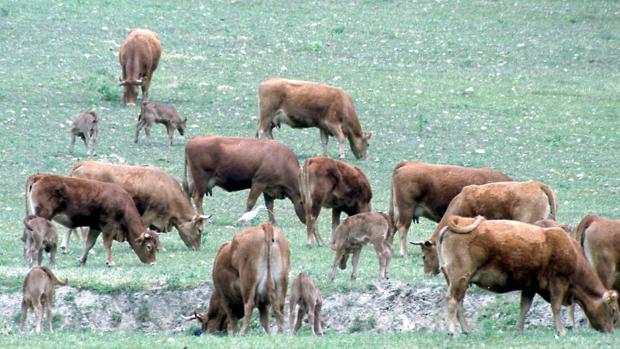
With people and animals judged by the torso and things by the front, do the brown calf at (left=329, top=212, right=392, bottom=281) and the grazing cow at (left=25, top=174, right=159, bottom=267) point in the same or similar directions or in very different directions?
very different directions

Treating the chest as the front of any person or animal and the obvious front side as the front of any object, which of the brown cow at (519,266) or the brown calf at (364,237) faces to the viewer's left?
the brown calf

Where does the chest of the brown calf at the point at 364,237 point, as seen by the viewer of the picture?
to the viewer's left

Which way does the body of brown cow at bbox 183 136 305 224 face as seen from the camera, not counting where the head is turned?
to the viewer's right

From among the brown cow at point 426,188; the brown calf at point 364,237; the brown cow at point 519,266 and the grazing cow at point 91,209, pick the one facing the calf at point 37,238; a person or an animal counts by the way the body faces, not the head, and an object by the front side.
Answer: the brown calf

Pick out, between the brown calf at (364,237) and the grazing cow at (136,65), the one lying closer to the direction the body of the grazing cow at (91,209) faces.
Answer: the brown calf

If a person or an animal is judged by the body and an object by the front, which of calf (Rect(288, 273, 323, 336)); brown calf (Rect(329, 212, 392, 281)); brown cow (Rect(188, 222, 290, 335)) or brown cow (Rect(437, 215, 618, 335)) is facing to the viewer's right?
brown cow (Rect(437, 215, 618, 335))

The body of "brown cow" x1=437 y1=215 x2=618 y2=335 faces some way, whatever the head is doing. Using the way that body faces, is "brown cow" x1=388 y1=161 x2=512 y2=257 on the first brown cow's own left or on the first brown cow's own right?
on the first brown cow's own left

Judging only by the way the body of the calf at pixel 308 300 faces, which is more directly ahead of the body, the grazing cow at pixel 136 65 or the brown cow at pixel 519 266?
the grazing cow

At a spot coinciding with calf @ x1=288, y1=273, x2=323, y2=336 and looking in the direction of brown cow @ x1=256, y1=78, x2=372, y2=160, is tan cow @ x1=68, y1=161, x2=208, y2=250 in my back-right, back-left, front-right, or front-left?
front-left

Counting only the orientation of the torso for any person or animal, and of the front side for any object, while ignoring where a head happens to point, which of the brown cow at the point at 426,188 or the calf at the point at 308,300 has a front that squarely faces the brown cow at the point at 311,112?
the calf

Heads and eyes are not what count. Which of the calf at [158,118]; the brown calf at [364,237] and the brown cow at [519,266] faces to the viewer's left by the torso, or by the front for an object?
the brown calf

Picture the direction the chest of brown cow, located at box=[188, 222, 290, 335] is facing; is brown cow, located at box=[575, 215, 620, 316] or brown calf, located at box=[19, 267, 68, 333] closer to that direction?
the brown calf

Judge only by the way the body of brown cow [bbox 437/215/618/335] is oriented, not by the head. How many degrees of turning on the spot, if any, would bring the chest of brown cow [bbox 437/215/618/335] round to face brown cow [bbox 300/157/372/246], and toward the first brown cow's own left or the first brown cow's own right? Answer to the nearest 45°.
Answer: approximately 135° to the first brown cow's own left

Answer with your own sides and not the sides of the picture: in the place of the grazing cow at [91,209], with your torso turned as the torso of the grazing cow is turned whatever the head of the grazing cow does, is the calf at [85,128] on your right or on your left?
on your left
